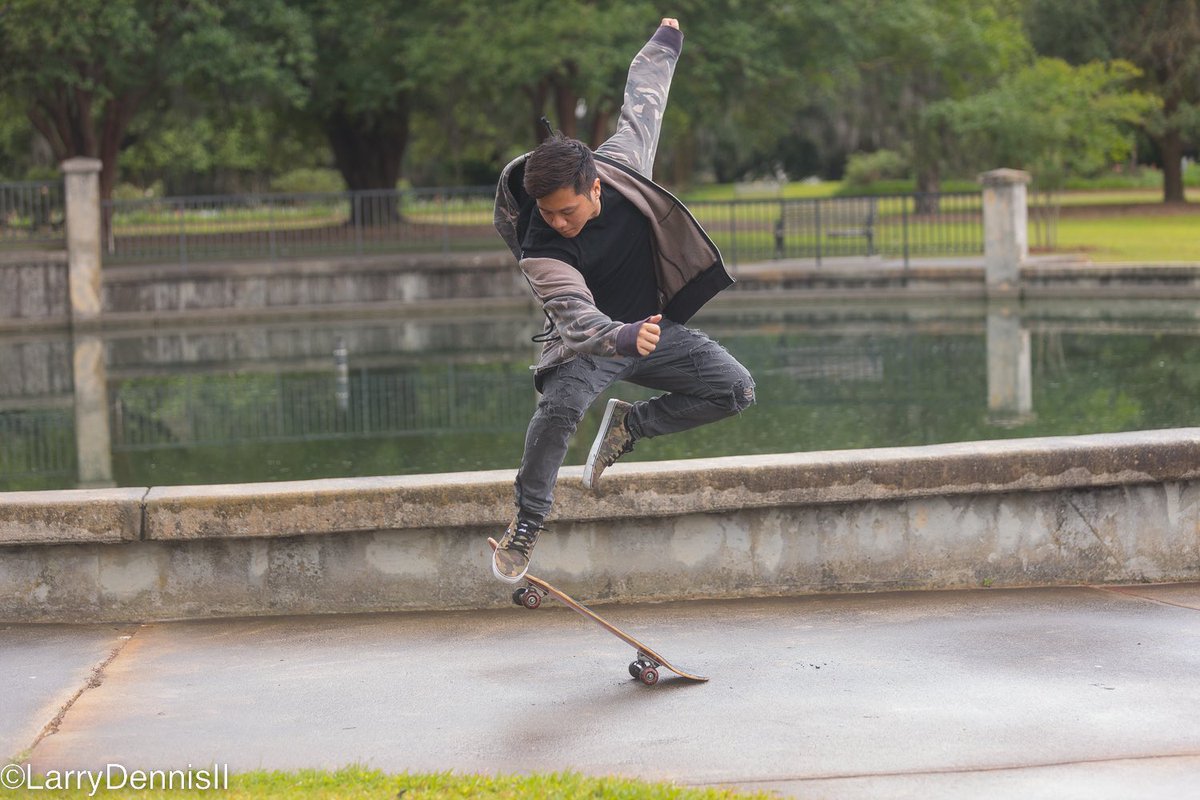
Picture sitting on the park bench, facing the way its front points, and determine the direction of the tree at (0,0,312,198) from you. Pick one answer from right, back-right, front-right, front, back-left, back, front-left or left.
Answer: right

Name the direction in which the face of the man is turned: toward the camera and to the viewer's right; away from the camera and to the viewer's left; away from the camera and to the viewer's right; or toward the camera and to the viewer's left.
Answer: toward the camera and to the viewer's left

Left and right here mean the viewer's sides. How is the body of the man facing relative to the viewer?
facing the viewer

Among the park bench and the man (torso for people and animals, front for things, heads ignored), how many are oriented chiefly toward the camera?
2

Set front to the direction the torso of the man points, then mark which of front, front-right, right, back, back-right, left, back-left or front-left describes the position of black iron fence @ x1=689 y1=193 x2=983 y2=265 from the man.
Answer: back

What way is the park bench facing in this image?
toward the camera

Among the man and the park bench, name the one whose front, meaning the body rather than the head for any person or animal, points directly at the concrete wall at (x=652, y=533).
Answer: the park bench

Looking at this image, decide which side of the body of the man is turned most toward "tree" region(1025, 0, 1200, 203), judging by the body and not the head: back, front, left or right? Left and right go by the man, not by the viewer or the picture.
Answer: back

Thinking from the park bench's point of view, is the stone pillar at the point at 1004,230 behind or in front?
in front

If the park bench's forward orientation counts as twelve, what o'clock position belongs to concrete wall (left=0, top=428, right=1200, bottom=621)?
The concrete wall is roughly at 12 o'clock from the park bench.

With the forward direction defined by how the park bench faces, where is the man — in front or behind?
in front

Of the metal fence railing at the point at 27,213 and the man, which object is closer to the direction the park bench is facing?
the man

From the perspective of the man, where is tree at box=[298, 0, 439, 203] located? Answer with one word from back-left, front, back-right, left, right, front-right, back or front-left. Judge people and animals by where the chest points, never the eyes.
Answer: back
